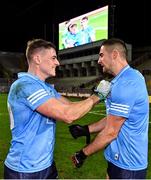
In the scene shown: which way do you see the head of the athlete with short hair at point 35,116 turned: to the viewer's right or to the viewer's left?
to the viewer's right

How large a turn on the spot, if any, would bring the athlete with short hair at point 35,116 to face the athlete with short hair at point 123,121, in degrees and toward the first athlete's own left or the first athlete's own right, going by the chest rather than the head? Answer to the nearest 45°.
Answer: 0° — they already face them

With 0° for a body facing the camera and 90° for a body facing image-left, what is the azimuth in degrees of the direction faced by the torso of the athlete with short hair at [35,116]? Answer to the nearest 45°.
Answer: approximately 270°

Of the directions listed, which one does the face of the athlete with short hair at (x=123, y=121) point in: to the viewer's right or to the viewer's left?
to the viewer's left
